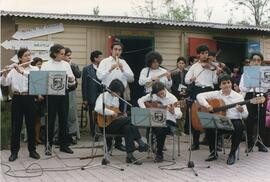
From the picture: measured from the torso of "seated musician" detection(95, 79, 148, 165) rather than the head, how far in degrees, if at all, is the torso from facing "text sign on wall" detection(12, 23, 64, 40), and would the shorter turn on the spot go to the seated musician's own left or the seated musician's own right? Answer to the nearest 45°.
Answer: approximately 180°

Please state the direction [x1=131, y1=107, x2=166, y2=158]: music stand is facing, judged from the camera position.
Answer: facing away from the viewer

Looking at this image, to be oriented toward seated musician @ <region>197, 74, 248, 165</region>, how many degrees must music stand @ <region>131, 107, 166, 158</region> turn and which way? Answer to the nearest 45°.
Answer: approximately 45° to its right

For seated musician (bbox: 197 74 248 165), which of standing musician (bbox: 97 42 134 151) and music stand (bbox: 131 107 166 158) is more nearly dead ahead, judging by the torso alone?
the music stand

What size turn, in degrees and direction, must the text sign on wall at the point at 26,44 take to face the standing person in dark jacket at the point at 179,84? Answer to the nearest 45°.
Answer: approximately 90° to its left

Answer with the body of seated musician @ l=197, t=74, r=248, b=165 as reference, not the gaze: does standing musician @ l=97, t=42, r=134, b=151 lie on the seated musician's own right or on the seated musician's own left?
on the seated musician's own right

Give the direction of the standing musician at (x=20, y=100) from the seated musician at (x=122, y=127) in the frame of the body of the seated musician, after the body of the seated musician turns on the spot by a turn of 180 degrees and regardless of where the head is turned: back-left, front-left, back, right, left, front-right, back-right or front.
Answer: front-left

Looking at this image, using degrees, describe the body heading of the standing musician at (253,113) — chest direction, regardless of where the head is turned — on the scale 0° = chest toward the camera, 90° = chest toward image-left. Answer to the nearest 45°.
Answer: approximately 0°

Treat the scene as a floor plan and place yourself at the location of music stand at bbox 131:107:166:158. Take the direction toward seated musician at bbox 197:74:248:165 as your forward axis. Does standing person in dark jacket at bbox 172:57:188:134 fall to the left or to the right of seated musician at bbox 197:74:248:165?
left

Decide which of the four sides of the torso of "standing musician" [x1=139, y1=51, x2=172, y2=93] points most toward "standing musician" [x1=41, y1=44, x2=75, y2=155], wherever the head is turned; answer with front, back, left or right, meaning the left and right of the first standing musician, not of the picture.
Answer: right

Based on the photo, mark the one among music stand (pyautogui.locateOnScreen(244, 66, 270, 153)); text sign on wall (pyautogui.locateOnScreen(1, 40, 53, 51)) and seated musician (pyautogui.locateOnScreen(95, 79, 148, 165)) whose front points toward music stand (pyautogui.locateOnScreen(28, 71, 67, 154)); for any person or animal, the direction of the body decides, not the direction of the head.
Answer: the text sign on wall

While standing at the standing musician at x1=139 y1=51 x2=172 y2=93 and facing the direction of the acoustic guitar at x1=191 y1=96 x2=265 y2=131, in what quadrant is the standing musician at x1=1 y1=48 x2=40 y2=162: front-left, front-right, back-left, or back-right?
back-right

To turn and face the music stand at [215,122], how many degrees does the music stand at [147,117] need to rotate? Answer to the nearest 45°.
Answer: approximately 90° to its right

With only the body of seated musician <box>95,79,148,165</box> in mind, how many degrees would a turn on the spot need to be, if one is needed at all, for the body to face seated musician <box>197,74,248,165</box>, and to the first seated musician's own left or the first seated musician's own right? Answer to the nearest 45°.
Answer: approximately 45° to the first seated musician's own left
